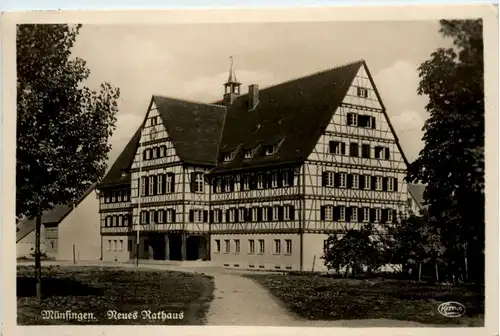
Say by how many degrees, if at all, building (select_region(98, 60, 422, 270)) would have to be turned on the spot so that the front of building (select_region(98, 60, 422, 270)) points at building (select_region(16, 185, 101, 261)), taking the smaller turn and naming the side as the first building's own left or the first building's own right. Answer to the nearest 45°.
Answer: approximately 45° to the first building's own right

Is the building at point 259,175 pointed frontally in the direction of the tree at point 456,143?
no

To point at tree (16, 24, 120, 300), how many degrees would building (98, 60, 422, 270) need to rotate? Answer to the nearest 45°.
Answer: approximately 45° to its right

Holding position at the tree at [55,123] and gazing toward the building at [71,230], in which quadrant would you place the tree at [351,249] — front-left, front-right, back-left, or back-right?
front-right

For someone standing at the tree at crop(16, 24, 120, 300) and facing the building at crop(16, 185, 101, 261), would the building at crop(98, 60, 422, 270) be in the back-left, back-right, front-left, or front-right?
front-right

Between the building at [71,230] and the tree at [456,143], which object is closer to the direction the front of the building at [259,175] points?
the building

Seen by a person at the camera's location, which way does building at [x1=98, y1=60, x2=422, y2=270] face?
facing the viewer and to the left of the viewer
